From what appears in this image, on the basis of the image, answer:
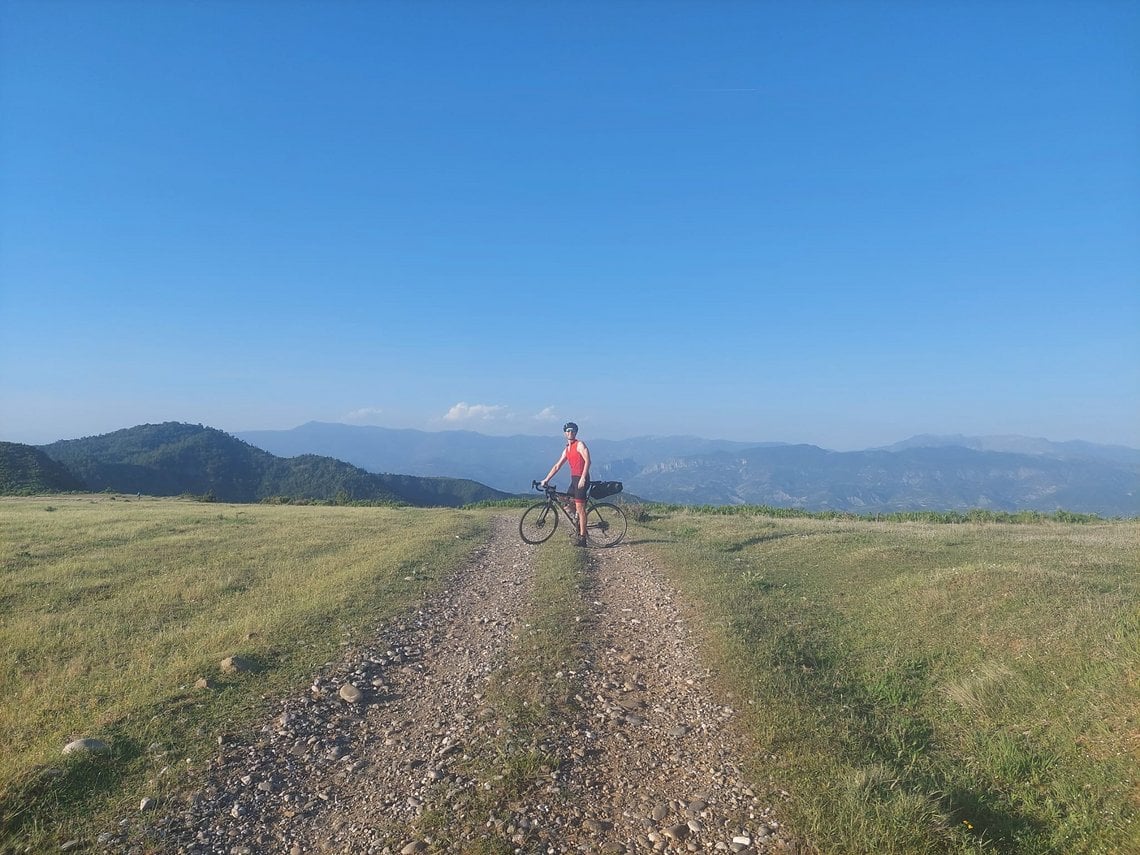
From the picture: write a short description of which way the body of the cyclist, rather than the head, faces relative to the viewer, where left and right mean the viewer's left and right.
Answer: facing the viewer and to the left of the viewer

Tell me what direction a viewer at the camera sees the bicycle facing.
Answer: facing to the left of the viewer
